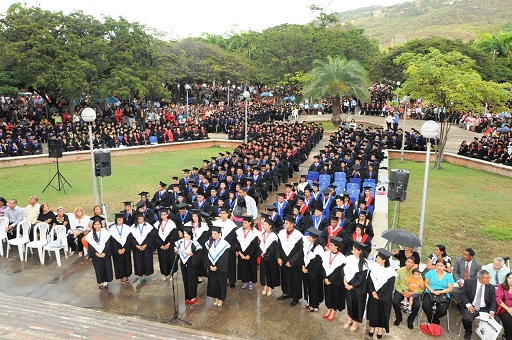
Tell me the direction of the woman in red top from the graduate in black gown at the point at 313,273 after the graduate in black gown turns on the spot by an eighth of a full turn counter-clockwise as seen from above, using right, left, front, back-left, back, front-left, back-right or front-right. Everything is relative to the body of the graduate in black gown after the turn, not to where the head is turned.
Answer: left

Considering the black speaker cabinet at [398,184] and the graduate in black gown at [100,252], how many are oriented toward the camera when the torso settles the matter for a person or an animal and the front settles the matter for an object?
1

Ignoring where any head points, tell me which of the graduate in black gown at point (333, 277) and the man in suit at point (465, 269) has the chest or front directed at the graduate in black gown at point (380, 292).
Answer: the man in suit

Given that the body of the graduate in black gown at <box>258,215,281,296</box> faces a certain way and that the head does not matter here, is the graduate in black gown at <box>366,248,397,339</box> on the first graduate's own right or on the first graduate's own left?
on the first graduate's own left

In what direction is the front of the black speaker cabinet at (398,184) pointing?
away from the camera

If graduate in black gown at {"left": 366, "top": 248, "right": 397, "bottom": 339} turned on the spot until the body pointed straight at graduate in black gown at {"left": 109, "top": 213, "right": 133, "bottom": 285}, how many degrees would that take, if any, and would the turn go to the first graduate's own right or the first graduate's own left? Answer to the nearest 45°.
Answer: approximately 45° to the first graduate's own right

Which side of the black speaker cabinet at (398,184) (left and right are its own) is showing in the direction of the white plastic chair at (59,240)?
left

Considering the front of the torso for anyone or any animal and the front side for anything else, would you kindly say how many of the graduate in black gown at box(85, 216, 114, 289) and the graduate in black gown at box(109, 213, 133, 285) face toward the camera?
2

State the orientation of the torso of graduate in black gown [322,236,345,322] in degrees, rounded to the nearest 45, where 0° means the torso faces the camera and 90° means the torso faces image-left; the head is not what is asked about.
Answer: approximately 45°

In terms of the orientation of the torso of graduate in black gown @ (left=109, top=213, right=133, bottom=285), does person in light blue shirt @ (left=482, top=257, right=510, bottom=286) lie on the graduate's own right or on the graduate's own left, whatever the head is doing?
on the graduate's own left
